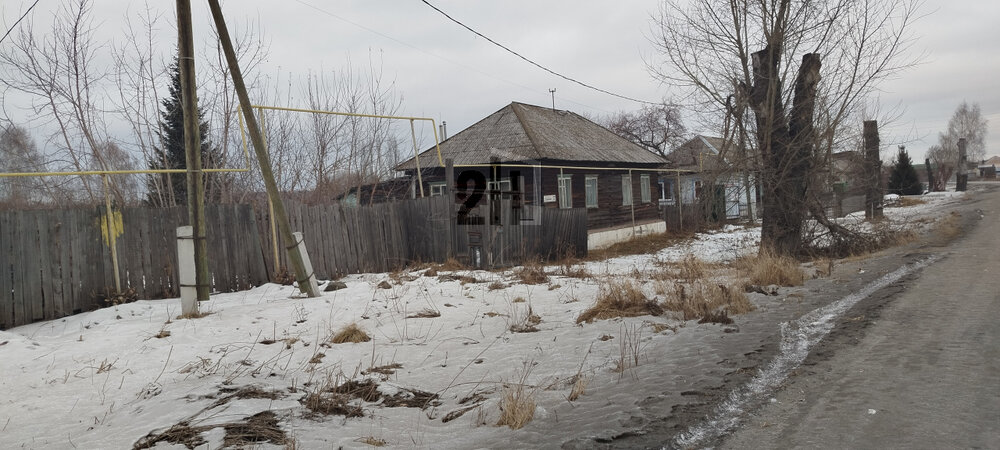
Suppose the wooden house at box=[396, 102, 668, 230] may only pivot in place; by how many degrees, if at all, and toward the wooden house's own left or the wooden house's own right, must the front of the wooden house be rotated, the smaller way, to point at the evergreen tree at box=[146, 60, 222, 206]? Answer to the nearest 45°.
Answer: approximately 90° to the wooden house's own right

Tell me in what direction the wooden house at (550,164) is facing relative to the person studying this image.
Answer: facing the viewer and to the right of the viewer

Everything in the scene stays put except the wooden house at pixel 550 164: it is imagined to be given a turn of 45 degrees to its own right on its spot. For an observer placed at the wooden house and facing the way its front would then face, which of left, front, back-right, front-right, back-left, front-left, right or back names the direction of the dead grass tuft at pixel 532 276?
front

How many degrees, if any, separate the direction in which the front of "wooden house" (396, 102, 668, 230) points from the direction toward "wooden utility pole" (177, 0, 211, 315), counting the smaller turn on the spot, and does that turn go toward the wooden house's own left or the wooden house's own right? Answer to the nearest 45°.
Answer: approximately 45° to the wooden house's own right

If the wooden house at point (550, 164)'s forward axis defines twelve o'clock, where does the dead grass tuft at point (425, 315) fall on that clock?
The dead grass tuft is roughly at 2 o'clock from the wooden house.

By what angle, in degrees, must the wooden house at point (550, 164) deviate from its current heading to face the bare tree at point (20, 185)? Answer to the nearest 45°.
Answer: approximately 90° to its right

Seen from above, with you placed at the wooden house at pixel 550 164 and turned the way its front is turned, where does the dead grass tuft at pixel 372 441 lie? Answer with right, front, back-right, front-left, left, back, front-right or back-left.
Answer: front-right

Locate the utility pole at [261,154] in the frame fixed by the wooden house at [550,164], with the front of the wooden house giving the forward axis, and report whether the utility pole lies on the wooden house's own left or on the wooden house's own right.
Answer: on the wooden house's own right

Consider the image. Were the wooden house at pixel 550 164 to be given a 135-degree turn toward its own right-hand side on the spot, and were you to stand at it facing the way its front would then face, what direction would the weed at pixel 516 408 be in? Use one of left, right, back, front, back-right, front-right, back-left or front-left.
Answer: left

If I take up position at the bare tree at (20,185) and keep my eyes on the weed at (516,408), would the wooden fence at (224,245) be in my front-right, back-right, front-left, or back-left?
front-left

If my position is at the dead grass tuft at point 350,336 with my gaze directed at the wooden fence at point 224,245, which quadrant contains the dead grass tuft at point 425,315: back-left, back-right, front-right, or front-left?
front-right

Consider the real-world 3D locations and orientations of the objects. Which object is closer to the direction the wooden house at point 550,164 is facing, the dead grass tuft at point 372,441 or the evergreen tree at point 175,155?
the dead grass tuft

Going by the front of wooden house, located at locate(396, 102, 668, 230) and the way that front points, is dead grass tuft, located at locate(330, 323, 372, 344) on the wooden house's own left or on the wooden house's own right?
on the wooden house's own right

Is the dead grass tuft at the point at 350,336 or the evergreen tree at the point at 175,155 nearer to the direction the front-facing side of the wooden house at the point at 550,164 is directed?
the dead grass tuft
